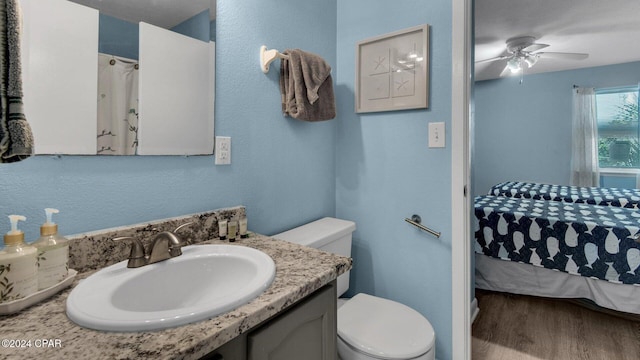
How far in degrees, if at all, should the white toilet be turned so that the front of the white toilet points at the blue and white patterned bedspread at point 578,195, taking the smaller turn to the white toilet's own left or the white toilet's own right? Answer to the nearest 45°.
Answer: approximately 90° to the white toilet's own left

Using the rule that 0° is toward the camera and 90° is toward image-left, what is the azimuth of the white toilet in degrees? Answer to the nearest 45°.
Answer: approximately 315°

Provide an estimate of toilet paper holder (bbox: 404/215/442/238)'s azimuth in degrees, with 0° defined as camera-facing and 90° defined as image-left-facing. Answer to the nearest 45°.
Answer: approximately 45°

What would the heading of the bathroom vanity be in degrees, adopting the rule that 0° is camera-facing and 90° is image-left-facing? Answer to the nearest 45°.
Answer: approximately 315°

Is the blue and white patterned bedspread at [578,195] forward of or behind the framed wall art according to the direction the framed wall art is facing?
behind
